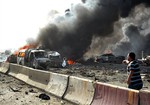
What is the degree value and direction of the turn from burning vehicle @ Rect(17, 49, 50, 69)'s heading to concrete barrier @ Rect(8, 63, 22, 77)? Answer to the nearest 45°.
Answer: approximately 45° to its right

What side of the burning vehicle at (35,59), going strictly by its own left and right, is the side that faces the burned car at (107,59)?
left

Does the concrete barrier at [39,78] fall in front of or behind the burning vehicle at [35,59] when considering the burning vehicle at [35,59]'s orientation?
in front

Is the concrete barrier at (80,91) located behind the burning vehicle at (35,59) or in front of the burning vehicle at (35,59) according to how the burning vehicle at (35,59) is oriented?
in front
